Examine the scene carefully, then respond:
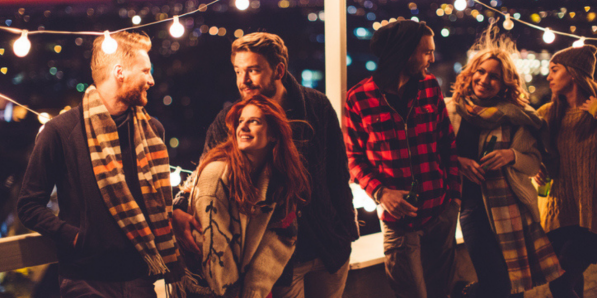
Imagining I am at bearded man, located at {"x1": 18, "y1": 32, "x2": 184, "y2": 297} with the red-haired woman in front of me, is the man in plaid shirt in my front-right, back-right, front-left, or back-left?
front-left

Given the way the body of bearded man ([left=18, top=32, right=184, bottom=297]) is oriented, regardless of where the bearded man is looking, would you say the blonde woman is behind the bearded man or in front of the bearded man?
in front

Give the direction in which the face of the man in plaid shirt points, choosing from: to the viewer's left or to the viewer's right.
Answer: to the viewer's right

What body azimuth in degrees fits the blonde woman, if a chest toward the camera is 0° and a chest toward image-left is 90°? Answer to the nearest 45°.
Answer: approximately 45°

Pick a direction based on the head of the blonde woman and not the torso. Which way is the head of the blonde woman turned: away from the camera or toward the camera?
toward the camera

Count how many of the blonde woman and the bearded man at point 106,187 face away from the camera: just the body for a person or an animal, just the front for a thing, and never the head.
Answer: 0

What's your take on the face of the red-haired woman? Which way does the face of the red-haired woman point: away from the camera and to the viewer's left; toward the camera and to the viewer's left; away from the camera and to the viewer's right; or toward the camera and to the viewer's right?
toward the camera and to the viewer's left

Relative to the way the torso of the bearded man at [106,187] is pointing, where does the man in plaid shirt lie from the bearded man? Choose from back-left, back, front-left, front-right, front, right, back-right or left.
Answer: front-left
